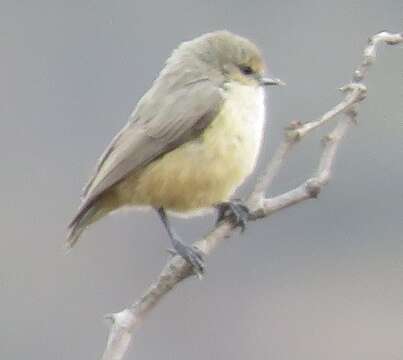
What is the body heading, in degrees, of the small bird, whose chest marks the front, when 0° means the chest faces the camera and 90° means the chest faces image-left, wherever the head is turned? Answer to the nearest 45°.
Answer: approximately 270°
